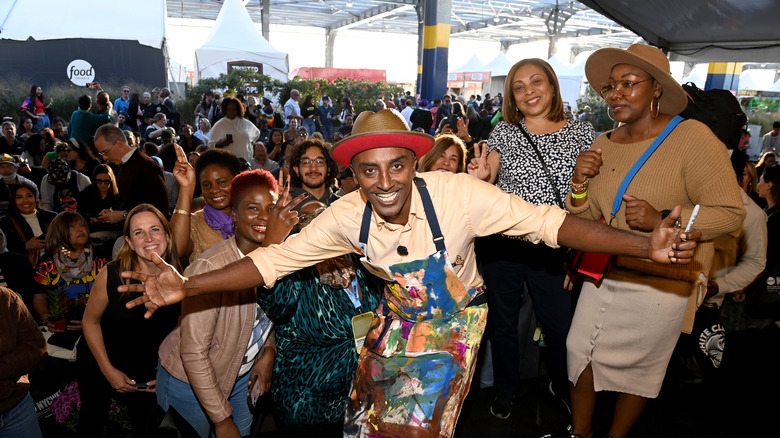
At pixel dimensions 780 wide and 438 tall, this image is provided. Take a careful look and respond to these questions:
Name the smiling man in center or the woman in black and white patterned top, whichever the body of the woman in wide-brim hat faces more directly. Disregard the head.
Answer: the smiling man in center

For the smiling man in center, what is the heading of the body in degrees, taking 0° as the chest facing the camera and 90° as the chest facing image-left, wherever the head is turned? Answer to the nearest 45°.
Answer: approximately 0°

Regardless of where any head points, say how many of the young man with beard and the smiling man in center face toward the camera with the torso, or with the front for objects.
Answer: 2

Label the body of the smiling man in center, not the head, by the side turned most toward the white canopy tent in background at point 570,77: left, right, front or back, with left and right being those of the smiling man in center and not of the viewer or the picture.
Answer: back

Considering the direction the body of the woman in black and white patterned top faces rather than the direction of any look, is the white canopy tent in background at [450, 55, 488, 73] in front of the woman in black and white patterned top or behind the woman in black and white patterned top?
behind

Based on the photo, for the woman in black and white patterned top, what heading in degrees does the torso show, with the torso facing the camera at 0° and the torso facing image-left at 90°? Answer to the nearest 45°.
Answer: approximately 0°

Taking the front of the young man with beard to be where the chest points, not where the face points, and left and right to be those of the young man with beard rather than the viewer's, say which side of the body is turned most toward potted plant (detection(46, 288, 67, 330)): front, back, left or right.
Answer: right

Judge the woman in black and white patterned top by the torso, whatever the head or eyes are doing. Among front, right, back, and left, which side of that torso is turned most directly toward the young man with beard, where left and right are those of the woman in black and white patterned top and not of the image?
right

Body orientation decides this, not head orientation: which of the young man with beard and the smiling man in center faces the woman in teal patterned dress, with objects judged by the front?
the young man with beard

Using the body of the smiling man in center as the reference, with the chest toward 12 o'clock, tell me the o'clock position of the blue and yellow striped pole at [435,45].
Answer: The blue and yellow striped pole is roughly at 6 o'clock from the smiling man in center.

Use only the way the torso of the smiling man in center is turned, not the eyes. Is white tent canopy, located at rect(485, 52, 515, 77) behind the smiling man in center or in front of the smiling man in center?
behind
